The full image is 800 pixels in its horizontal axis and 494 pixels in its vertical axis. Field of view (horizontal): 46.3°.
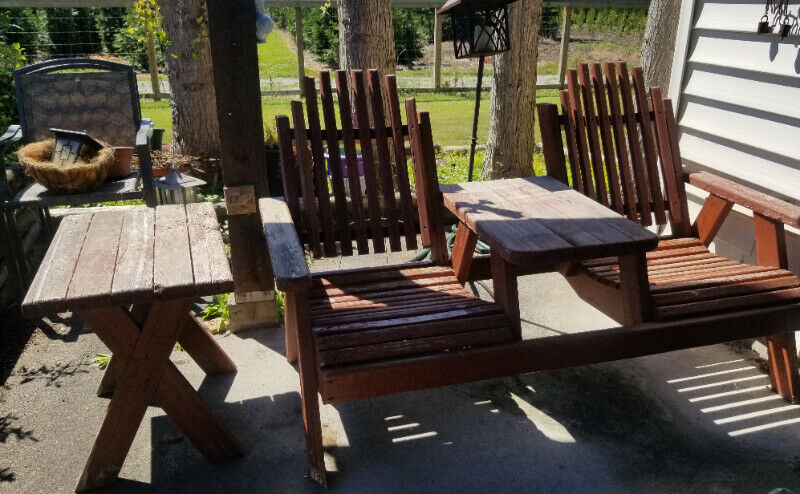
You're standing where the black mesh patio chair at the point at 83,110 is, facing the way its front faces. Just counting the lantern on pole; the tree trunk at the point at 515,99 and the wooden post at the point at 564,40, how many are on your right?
0

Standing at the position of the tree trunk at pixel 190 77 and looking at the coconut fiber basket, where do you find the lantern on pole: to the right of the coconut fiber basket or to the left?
left

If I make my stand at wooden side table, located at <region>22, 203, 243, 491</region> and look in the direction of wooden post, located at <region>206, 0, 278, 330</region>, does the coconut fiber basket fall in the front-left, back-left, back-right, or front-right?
front-left

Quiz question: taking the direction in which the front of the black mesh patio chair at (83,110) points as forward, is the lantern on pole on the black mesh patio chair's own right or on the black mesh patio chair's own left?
on the black mesh patio chair's own left

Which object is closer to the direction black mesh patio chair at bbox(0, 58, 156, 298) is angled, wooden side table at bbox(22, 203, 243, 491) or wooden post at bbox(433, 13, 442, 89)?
the wooden side table

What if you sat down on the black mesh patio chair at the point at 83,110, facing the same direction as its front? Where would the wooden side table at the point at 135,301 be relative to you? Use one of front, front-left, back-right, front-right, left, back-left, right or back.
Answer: front

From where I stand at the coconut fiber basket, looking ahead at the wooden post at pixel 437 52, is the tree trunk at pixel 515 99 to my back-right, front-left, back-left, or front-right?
front-right

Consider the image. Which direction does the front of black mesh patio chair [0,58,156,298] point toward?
toward the camera

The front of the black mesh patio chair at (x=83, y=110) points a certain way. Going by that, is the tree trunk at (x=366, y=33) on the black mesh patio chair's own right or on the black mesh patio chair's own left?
on the black mesh patio chair's own left

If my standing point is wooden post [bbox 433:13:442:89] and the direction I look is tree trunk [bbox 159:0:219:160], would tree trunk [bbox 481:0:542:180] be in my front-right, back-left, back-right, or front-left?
front-left

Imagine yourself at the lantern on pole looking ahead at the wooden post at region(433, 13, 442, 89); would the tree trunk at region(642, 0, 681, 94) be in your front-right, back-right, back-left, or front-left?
front-right

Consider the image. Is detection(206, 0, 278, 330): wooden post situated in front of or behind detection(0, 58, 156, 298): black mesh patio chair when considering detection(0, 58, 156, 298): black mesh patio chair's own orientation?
in front

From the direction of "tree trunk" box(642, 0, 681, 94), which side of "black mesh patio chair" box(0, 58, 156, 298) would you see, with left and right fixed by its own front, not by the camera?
left
